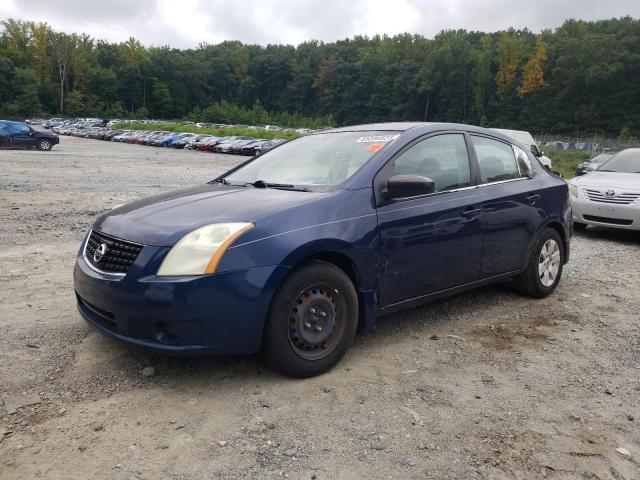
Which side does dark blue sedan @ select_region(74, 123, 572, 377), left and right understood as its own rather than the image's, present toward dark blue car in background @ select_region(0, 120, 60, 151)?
right

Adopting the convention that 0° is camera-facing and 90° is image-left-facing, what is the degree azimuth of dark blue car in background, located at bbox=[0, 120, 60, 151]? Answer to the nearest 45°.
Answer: approximately 270°

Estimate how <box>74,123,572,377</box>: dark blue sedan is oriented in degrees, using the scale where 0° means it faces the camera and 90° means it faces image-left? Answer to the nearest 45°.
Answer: approximately 45°

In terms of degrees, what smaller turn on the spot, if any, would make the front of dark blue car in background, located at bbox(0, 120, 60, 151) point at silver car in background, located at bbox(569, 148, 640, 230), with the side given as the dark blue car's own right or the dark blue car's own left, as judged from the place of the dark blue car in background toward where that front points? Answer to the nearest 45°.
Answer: approximately 90° to the dark blue car's own right

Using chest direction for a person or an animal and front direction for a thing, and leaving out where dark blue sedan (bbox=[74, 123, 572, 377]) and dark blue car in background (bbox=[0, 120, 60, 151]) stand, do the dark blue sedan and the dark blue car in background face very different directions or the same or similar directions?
very different directions

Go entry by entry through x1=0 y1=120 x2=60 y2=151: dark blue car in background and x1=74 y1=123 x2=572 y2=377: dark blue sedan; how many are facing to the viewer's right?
1

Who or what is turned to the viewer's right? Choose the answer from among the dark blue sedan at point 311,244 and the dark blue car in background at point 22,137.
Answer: the dark blue car in background

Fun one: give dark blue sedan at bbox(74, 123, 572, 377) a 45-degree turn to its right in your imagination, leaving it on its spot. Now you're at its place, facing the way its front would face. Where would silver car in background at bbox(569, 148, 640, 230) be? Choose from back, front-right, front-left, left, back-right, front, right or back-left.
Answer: back-right

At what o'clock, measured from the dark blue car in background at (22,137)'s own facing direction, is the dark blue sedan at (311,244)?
The dark blue sedan is roughly at 3 o'clock from the dark blue car in background.
